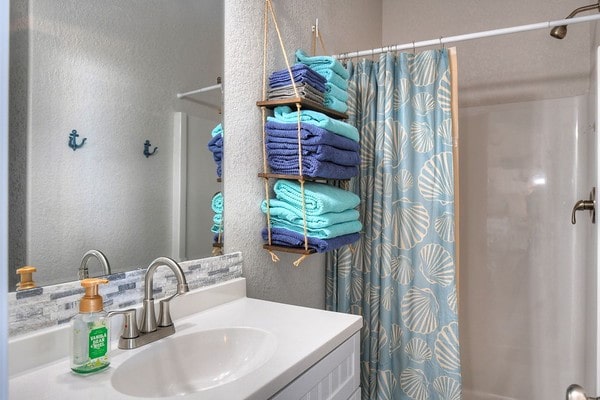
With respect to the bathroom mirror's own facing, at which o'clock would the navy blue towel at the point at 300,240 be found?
The navy blue towel is roughly at 10 o'clock from the bathroom mirror.

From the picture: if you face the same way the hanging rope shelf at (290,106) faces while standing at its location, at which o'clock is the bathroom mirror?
The bathroom mirror is roughly at 3 o'clock from the hanging rope shelf.

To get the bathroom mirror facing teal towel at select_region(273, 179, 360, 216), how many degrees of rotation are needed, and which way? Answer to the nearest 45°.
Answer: approximately 45° to its left

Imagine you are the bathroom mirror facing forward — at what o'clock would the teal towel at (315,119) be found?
The teal towel is roughly at 10 o'clock from the bathroom mirror.

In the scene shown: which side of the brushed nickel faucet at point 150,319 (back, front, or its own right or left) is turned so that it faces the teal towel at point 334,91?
left
